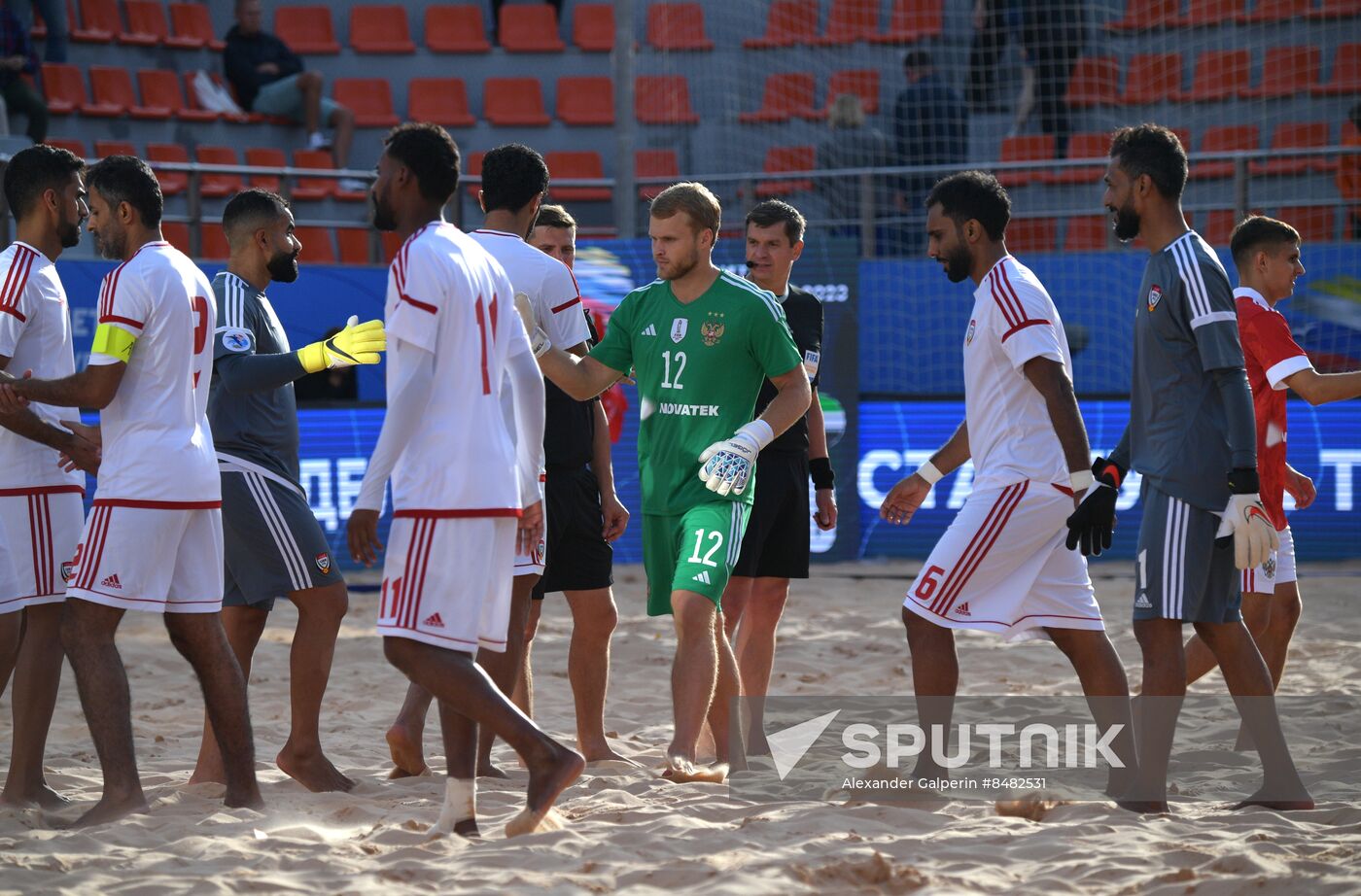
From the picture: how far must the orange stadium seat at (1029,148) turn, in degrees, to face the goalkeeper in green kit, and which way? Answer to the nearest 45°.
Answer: approximately 45° to its left

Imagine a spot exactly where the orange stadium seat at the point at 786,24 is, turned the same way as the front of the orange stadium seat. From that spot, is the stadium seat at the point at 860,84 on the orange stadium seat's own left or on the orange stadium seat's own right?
on the orange stadium seat's own left

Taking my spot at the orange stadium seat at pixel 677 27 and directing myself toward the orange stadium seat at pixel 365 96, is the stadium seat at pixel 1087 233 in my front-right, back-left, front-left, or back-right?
back-left

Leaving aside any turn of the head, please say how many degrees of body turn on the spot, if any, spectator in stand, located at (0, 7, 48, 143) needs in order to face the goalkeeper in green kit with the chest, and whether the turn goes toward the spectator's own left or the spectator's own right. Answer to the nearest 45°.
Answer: approximately 45° to the spectator's own right

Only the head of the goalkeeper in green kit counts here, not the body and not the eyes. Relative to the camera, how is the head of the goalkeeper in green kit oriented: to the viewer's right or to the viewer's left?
to the viewer's left

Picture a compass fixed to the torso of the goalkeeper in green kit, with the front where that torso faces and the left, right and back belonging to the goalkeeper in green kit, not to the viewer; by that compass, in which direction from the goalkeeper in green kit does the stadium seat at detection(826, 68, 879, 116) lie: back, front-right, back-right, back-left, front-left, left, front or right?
back-right

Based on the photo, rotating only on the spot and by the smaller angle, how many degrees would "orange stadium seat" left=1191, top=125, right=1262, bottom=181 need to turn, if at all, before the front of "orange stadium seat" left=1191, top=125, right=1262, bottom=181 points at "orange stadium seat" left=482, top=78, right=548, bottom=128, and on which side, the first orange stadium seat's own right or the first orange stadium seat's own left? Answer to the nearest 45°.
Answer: approximately 45° to the first orange stadium seat's own right
